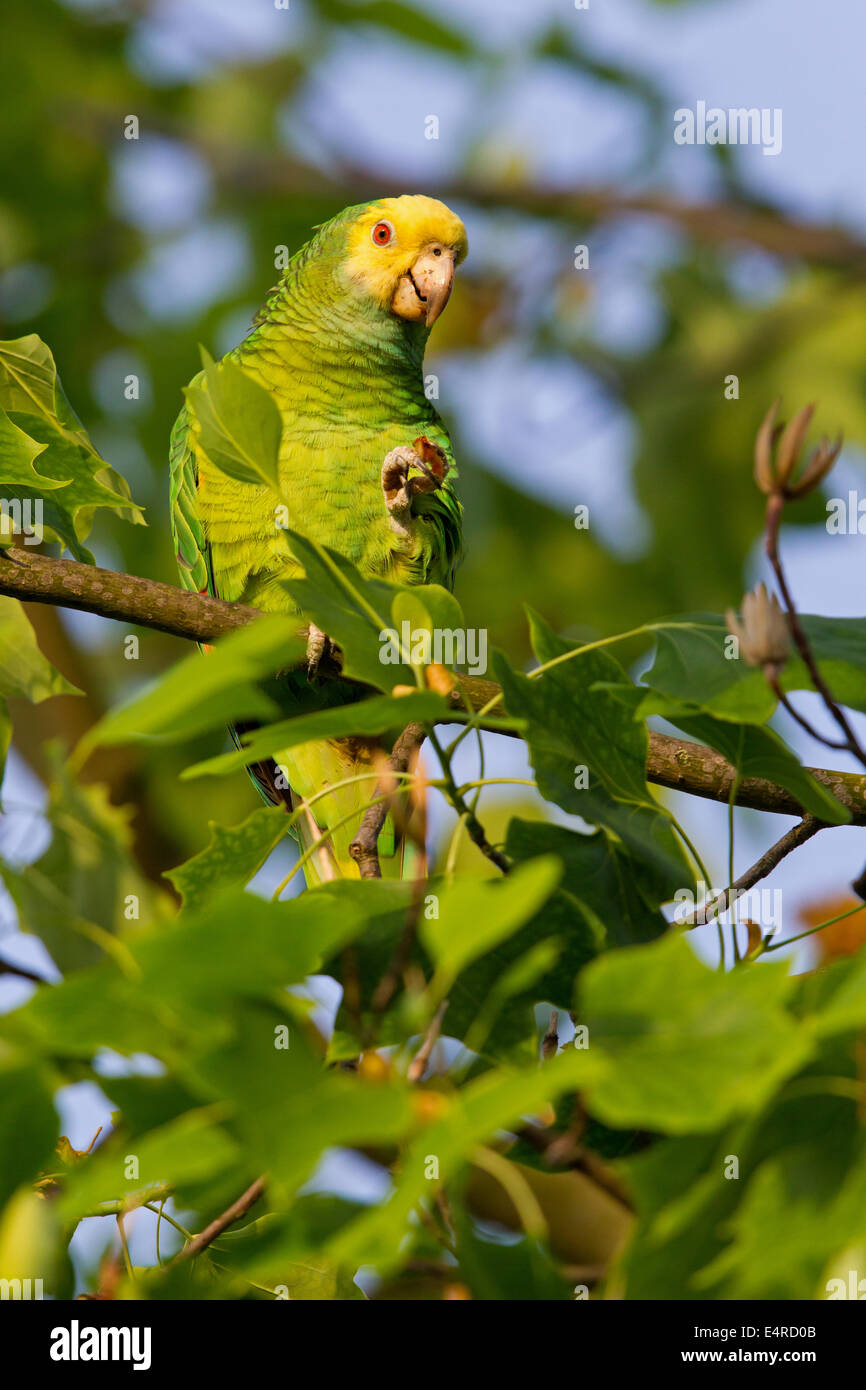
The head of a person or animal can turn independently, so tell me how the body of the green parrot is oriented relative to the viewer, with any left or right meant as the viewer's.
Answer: facing the viewer and to the right of the viewer

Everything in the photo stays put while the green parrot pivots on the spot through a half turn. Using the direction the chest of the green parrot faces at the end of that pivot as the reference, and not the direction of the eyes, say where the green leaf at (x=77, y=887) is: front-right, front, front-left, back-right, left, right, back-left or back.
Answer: back-left

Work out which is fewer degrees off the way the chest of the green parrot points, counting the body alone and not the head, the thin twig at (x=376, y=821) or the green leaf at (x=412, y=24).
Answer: the thin twig

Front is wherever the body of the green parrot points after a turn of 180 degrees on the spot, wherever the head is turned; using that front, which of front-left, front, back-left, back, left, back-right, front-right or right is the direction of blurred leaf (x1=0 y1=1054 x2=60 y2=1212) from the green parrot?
back-left

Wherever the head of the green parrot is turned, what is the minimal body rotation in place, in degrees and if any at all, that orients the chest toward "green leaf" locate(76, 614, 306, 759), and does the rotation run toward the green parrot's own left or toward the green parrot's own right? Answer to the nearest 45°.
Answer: approximately 45° to the green parrot's own right

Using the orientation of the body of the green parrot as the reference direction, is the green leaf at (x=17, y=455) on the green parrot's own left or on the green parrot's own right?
on the green parrot's own right

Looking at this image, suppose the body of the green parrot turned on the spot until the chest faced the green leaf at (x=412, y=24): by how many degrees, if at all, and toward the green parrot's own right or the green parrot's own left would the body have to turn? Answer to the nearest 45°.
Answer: approximately 135° to the green parrot's own left
